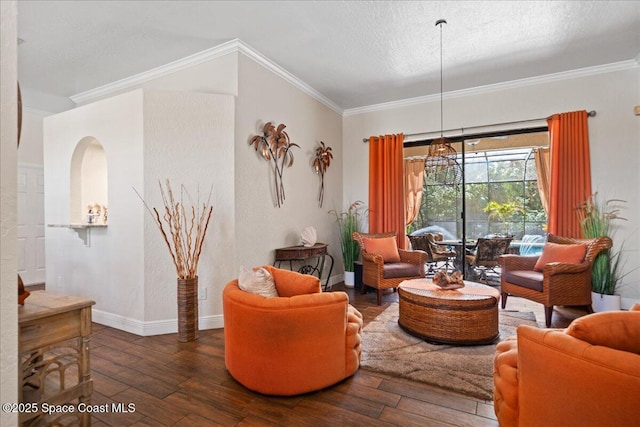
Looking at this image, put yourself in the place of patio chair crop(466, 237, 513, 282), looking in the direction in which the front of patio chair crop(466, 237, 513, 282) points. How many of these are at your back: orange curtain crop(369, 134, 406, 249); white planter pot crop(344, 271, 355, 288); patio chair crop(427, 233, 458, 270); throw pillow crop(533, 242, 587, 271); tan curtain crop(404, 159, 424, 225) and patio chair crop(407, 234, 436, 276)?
1

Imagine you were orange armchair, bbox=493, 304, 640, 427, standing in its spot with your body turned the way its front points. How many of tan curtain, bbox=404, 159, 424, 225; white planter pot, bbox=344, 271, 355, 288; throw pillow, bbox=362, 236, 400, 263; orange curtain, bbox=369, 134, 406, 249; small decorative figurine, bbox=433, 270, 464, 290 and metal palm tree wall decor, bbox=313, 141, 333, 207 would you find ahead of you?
6

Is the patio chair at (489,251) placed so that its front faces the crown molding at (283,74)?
no

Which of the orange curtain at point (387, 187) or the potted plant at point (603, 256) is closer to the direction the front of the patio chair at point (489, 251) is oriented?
the orange curtain

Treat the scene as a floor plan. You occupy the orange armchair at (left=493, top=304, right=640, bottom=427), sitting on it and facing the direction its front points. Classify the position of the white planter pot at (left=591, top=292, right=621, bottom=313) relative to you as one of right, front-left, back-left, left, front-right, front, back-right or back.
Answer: front-right

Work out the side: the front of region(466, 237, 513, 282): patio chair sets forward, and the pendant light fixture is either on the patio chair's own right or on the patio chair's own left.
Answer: on the patio chair's own left

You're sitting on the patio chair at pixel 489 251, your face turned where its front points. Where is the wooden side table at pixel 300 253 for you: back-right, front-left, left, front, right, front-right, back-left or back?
left

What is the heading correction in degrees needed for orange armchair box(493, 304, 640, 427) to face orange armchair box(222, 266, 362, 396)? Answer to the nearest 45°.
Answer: approximately 45° to its left

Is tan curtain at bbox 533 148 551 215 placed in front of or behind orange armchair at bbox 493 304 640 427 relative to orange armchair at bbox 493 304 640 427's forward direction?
in front

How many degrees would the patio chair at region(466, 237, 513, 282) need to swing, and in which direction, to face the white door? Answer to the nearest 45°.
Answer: approximately 90° to its left

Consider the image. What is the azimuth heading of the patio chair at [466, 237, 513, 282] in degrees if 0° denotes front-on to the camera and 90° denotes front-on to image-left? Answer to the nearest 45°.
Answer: approximately 135°

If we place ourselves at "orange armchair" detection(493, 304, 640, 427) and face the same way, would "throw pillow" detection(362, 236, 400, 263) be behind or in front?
in front

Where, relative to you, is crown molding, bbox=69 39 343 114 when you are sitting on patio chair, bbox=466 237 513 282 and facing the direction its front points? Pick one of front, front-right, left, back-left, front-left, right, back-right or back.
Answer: left

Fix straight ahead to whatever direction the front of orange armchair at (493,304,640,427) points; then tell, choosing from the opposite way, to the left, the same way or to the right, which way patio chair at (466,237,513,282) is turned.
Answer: the same way

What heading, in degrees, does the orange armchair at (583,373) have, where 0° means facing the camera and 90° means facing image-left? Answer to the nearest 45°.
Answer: approximately 135°

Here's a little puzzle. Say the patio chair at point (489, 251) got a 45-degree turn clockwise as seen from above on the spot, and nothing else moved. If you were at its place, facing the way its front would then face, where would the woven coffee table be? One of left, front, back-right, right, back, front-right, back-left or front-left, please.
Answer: back

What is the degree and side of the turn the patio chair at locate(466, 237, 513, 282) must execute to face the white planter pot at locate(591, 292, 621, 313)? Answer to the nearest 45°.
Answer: approximately 180°

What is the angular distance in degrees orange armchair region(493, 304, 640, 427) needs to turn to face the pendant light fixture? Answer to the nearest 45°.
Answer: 0° — it already faces it
